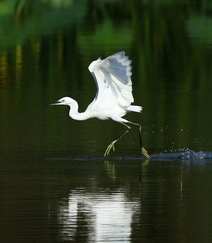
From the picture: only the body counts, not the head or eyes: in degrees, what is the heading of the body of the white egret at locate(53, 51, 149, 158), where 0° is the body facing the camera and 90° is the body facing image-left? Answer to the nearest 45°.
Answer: approximately 90°
